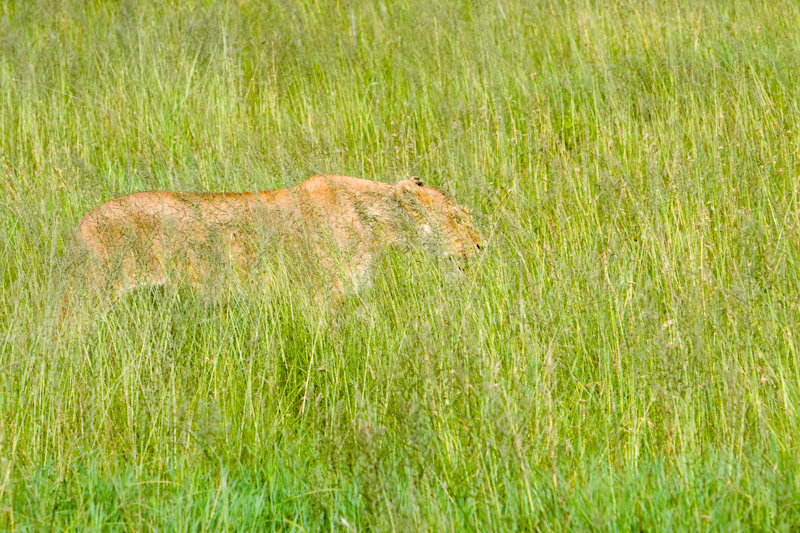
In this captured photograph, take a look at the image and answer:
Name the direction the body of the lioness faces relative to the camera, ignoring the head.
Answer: to the viewer's right
